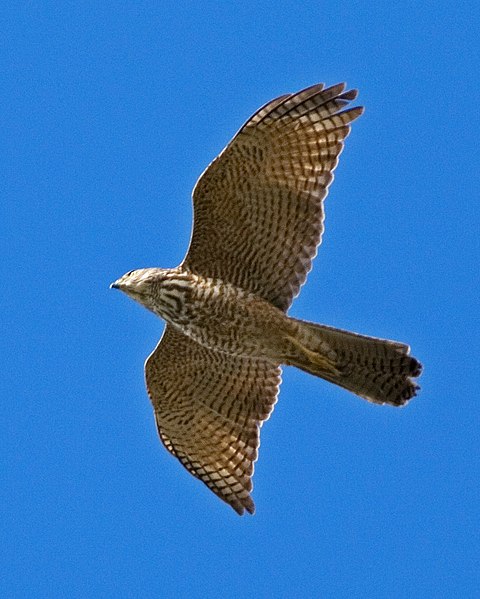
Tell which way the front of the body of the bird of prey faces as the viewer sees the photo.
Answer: to the viewer's left
